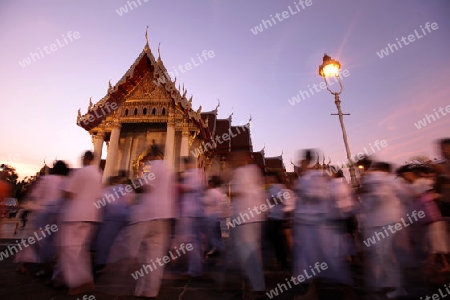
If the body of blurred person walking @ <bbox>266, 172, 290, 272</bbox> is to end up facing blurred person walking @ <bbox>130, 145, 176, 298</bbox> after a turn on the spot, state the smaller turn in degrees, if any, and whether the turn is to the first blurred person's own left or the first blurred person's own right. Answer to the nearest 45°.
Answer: approximately 45° to the first blurred person's own left

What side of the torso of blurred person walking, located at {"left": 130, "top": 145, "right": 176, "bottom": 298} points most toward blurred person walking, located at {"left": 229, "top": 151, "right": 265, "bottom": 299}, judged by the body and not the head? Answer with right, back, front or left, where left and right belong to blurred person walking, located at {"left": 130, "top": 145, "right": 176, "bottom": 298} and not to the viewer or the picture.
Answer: back

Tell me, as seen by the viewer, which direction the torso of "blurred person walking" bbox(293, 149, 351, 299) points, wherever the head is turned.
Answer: to the viewer's left

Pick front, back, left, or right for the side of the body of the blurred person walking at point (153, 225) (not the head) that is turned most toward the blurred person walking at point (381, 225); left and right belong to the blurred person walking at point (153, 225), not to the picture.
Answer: back

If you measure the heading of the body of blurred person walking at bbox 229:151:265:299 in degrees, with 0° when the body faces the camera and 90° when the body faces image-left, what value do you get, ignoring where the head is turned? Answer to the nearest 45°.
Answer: approximately 90°

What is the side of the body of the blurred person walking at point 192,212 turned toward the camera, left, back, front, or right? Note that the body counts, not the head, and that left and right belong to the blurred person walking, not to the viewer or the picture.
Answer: left
